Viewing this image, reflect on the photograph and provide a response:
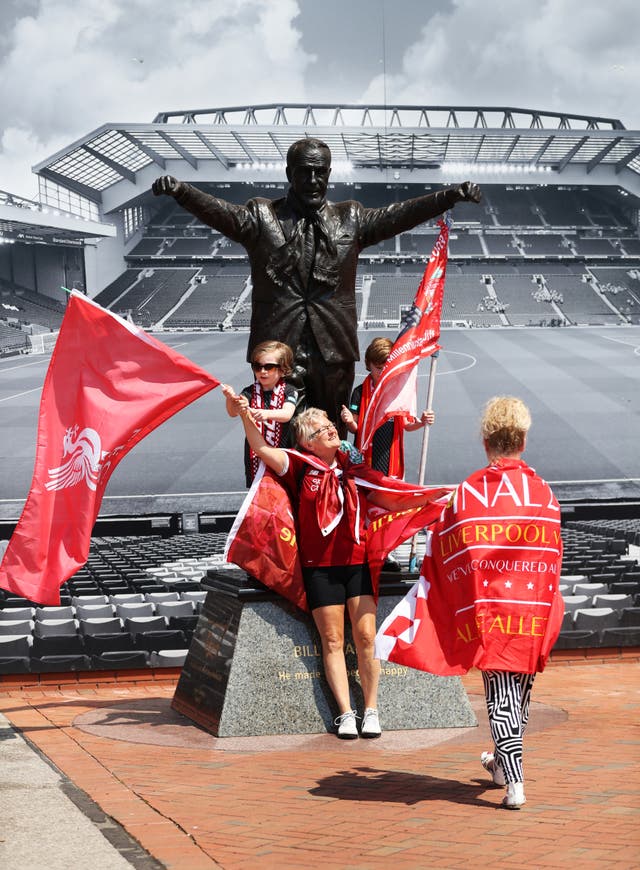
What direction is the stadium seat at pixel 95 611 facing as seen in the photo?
away from the camera

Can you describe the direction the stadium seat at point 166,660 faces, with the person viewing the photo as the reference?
facing away from the viewer

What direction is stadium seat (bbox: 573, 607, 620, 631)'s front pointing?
away from the camera

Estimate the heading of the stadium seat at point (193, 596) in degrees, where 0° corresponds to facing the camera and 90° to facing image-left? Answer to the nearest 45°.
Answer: approximately 180°

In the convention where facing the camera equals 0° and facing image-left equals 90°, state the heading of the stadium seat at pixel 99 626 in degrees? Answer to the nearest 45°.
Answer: approximately 180°

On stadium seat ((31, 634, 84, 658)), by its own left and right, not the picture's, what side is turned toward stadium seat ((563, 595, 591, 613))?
right
